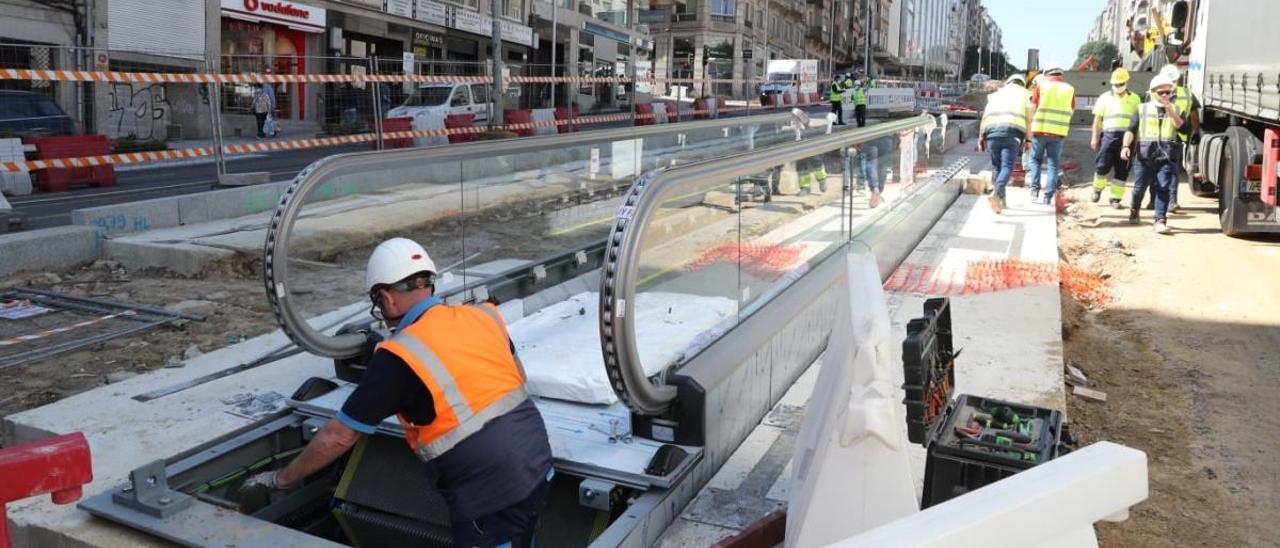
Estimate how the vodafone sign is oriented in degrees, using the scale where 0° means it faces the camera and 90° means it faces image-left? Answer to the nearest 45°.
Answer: approximately 315°

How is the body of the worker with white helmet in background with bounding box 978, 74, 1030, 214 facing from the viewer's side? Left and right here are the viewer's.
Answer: facing away from the viewer

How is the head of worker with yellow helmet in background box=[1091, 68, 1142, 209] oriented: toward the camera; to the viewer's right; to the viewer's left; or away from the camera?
toward the camera

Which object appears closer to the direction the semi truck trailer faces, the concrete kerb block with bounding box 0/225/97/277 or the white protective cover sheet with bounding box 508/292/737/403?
the concrete kerb block

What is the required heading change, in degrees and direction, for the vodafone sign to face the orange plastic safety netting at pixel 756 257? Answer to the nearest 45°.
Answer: approximately 45° to its right

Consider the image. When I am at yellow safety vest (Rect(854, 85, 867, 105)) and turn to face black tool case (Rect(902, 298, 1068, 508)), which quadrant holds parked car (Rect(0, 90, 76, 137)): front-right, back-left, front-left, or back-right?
front-right

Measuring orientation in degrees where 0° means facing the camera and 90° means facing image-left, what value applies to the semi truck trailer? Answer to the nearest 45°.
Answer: approximately 135°

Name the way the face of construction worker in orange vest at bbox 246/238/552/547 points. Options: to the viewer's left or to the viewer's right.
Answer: to the viewer's left

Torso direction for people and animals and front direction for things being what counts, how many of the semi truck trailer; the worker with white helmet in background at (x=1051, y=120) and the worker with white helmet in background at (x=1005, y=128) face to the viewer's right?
0

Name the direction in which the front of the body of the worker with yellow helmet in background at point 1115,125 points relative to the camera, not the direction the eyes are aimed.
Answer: toward the camera

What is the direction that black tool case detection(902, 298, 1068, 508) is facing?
to the viewer's right

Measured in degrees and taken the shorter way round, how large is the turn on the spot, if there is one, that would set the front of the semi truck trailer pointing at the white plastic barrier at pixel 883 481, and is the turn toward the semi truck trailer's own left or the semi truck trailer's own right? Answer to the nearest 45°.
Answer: approximately 135° to the semi truck trailer's own left
